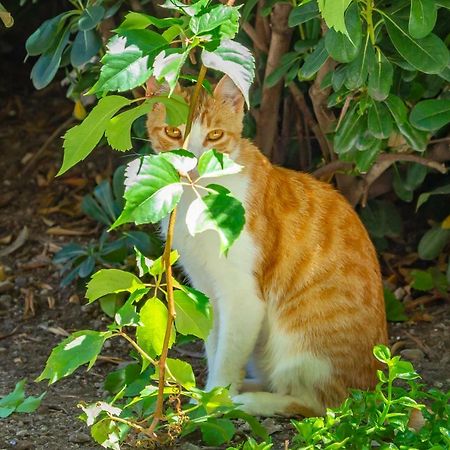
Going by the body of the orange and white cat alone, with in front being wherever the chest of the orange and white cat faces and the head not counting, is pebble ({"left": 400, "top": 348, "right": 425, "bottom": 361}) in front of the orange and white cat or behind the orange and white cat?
behind

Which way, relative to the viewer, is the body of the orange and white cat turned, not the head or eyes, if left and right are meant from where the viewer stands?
facing to the left of the viewer

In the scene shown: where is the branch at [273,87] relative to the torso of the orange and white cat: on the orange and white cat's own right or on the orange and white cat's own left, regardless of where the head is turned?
on the orange and white cat's own right

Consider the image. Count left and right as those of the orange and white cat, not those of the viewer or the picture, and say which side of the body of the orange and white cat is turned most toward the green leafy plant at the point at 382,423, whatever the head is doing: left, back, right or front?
left

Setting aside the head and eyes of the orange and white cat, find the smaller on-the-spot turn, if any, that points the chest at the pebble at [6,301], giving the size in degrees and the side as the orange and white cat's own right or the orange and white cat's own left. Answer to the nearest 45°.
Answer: approximately 45° to the orange and white cat's own right

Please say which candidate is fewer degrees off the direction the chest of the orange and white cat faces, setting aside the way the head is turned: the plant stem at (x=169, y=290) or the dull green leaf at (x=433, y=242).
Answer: the plant stem

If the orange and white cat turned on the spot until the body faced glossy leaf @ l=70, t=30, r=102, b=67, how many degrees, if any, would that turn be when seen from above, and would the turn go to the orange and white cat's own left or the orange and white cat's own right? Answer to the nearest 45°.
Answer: approximately 45° to the orange and white cat's own right
